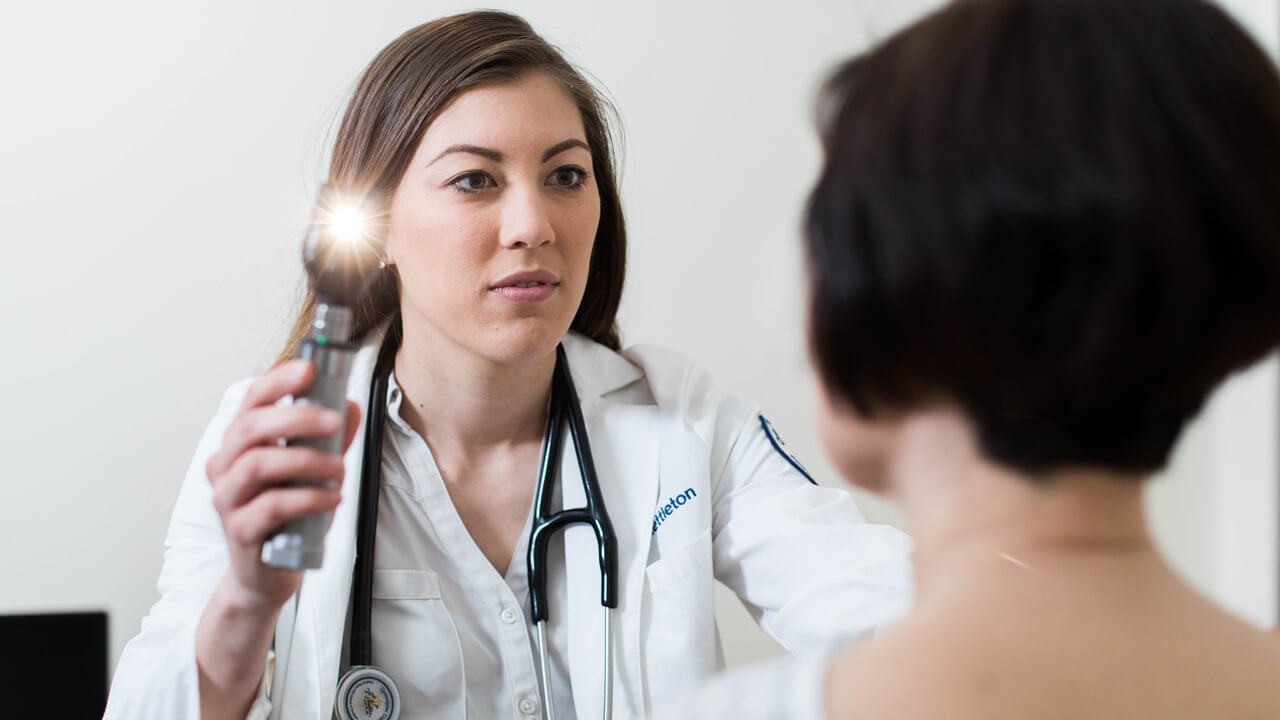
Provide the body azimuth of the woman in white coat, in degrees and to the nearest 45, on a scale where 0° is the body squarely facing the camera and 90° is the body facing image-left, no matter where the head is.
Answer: approximately 0°
